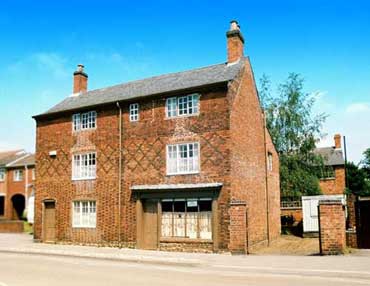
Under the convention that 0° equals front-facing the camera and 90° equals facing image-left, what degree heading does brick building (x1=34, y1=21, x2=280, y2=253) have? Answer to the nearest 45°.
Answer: approximately 45°

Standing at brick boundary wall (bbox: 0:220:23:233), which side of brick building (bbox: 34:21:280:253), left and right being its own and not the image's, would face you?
right

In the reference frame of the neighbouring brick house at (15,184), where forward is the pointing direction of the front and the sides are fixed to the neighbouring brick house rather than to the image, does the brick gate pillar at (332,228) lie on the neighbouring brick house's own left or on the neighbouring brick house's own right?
on the neighbouring brick house's own left

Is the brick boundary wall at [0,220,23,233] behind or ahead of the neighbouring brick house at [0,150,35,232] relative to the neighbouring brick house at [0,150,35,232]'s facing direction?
ahead

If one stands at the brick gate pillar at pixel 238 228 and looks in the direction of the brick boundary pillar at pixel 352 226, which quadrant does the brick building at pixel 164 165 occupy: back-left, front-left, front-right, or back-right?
back-left

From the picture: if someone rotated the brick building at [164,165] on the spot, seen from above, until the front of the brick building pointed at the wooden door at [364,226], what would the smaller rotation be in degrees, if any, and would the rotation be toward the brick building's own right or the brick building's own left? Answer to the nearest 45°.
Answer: approximately 90° to the brick building's own left

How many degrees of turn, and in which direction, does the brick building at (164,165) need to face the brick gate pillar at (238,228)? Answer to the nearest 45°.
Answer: approximately 90° to its left

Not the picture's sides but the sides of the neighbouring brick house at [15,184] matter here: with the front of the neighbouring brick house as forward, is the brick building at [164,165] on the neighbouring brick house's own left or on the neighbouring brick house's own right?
on the neighbouring brick house's own left

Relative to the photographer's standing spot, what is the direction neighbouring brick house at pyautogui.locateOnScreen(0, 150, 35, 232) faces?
facing the viewer and to the left of the viewer

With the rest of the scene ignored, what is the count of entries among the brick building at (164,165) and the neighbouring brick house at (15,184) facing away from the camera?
0

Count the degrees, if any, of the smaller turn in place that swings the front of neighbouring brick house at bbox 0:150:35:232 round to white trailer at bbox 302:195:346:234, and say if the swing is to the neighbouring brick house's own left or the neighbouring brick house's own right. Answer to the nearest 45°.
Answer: approximately 90° to the neighbouring brick house's own left

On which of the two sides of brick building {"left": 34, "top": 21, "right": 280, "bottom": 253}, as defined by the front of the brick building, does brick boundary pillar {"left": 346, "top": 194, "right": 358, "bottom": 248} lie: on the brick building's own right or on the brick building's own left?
on the brick building's own left
